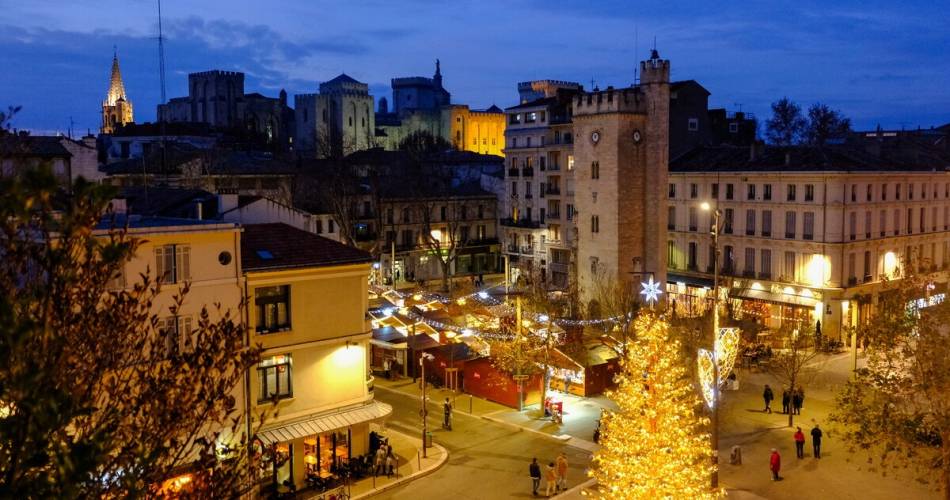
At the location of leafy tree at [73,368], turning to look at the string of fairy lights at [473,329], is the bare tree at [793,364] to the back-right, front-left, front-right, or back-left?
front-right

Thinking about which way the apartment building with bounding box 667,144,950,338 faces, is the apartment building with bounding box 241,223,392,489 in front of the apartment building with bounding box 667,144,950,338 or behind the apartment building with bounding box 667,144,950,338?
in front

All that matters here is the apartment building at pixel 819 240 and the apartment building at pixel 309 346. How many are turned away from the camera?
0

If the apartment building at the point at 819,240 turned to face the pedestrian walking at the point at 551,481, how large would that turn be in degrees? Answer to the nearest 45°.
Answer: approximately 45° to its left

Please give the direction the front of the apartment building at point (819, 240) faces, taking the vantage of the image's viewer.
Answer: facing the viewer and to the left of the viewer

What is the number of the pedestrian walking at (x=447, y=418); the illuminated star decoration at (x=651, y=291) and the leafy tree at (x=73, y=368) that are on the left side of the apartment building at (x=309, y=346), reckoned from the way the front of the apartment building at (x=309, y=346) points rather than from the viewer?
2

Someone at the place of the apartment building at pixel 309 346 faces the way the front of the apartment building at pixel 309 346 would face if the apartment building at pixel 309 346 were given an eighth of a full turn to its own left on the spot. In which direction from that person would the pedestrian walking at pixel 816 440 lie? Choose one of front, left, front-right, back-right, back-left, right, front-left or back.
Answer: front

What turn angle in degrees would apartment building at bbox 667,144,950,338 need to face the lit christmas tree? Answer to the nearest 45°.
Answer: approximately 45° to its left

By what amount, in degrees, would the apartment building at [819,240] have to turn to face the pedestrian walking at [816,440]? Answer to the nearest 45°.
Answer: approximately 45° to its left

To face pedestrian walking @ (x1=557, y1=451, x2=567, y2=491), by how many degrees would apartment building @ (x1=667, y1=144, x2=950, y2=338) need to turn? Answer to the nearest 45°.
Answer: approximately 45° to its left

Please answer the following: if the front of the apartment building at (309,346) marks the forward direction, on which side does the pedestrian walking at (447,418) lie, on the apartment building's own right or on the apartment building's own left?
on the apartment building's own left

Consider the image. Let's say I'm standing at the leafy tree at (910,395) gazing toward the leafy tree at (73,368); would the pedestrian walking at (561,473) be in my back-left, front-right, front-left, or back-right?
front-right

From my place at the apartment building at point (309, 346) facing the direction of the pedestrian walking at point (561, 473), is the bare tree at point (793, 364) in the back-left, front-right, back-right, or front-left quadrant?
front-left
